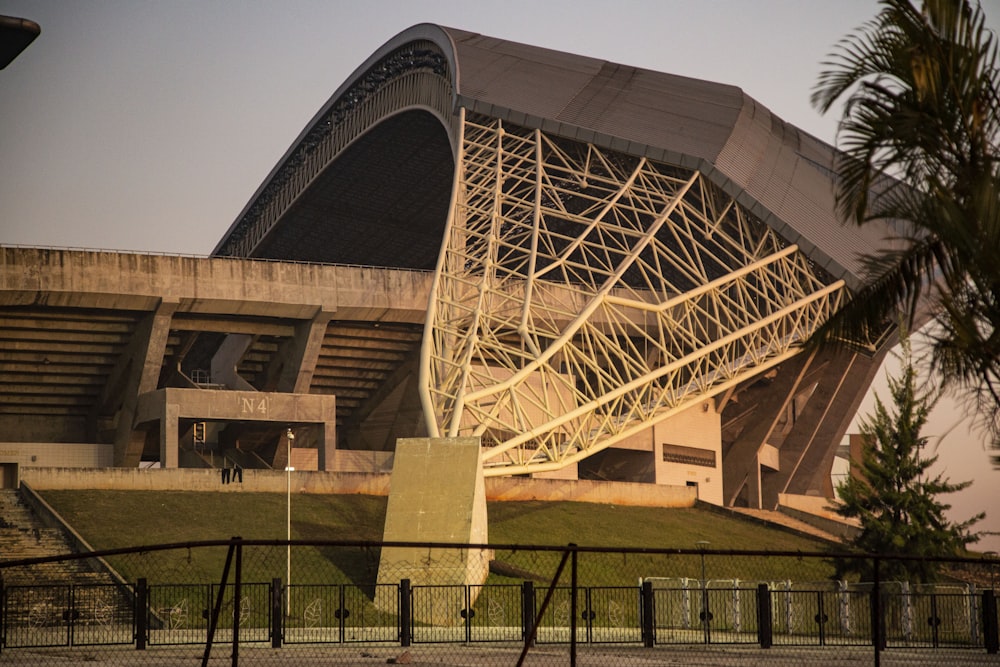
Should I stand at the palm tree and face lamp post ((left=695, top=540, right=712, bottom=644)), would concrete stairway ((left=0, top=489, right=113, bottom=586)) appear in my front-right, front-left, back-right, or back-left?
front-left

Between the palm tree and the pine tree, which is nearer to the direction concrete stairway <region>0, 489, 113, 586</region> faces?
the palm tree

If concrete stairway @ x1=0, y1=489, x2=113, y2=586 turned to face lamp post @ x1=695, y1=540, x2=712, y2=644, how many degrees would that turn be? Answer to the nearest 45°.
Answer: approximately 45° to its left

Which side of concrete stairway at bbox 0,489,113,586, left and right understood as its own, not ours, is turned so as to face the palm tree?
front

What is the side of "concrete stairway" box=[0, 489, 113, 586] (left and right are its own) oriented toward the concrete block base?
left

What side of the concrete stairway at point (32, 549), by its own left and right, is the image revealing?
front
